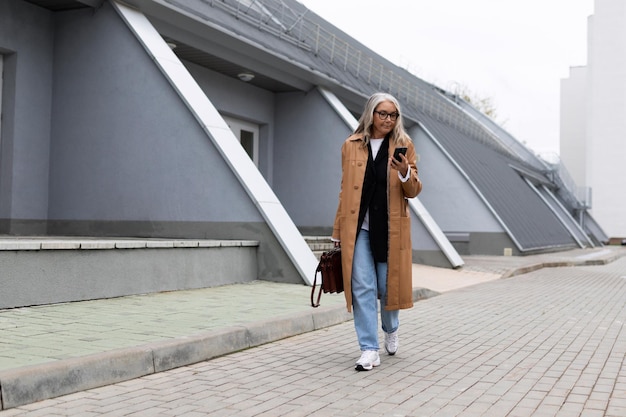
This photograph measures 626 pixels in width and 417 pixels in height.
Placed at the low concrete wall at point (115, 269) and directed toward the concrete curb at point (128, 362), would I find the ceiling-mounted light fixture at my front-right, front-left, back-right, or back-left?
back-left

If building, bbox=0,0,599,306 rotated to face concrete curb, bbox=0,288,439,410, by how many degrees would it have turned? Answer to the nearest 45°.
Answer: approximately 45° to its right

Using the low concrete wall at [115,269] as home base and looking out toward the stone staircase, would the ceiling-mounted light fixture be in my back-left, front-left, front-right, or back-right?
front-left

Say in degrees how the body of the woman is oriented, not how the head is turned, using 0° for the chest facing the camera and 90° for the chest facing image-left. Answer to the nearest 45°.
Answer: approximately 0°

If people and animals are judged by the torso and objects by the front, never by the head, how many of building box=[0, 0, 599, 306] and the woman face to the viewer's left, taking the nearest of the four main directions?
0

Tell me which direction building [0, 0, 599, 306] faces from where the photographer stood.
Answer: facing the viewer and to the right of the viewer

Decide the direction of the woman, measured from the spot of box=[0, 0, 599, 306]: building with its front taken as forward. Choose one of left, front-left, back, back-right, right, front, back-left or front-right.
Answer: front

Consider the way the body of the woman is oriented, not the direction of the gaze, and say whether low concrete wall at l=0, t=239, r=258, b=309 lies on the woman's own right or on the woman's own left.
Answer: on the woman's own right

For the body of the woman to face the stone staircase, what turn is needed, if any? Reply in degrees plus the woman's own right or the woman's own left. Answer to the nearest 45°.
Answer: approximately 180°
